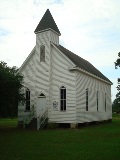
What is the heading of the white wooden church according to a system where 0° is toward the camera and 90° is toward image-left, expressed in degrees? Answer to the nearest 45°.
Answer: approximately 45°

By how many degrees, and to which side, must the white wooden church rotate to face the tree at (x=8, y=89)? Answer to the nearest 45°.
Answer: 0° — it already faces it
